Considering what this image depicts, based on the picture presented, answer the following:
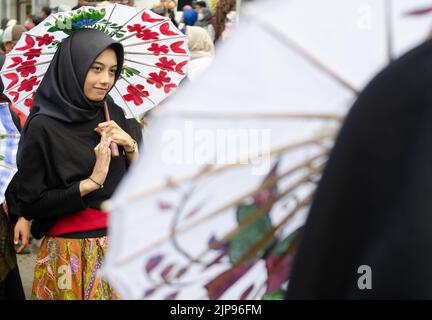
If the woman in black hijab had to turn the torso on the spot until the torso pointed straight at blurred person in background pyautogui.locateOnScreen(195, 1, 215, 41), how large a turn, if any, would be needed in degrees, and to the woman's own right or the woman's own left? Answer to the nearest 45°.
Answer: approximately 135° to the woman's own left

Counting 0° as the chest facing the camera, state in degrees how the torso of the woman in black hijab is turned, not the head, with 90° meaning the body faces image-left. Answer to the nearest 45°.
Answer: approximately 315°

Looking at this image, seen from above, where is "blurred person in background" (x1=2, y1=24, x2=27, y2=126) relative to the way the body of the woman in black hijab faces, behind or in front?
behind

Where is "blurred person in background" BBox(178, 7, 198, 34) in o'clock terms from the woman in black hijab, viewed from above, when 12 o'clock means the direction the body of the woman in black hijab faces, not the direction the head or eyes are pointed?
The blurred person in background is roughly at 8 o'clock from the woman in black hijab.

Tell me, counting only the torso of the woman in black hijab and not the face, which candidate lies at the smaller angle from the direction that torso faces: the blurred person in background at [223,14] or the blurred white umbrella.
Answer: the blurred white umbrella

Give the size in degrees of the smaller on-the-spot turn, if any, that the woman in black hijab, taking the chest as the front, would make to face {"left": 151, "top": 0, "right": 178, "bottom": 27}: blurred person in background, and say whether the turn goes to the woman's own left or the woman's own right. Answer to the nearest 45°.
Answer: approximately 135° to the woman's own left
